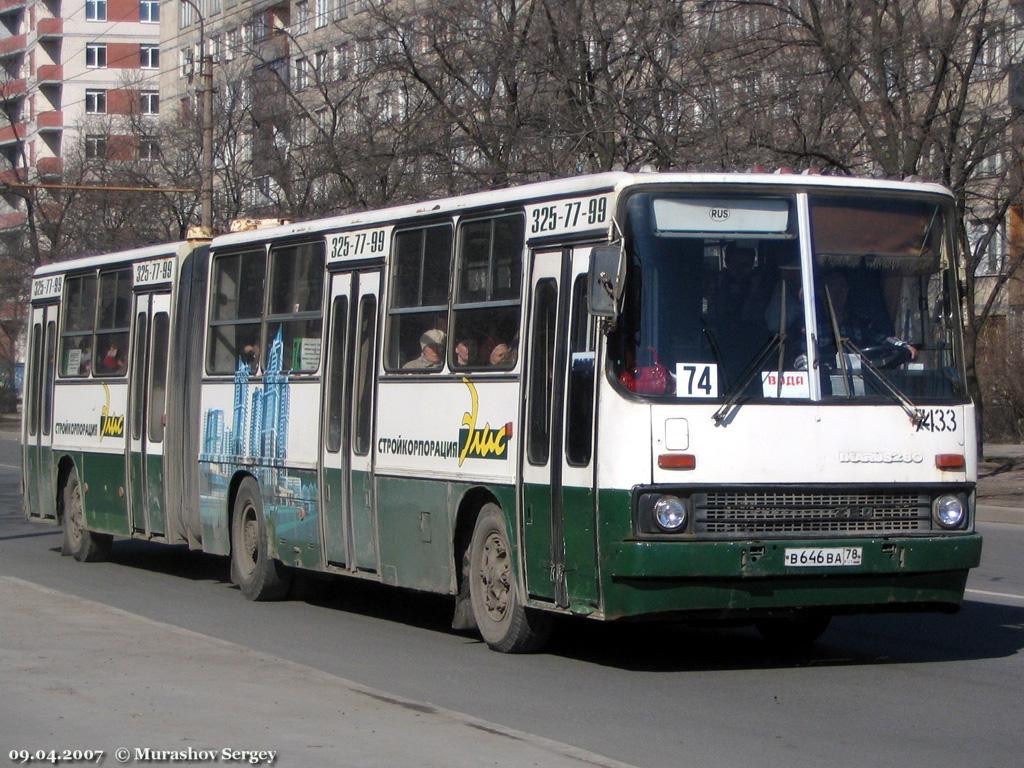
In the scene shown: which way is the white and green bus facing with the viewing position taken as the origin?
facing the viewer and to the right of the viewer
